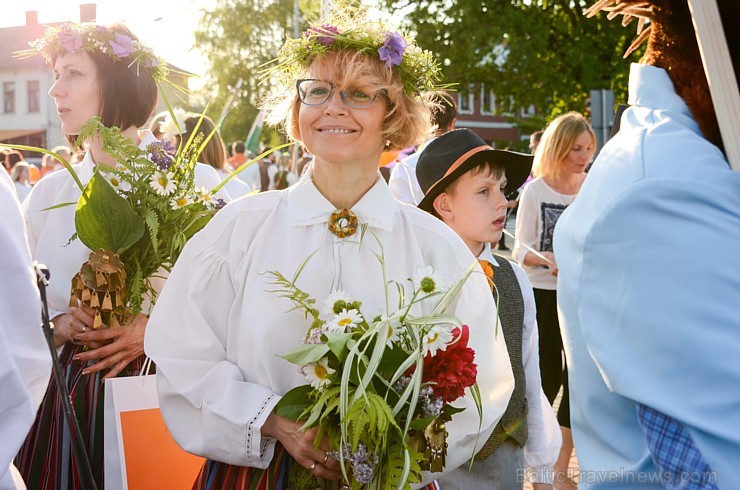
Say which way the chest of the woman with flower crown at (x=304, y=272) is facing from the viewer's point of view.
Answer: toward the camera

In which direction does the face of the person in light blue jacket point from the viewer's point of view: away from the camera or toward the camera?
away from the camera

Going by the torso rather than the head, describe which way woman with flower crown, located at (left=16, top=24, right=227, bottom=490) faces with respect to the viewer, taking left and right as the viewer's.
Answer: facing the viewer and to the left of the viewer

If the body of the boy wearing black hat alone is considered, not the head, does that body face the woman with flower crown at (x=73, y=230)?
no

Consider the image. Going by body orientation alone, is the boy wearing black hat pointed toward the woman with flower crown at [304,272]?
no

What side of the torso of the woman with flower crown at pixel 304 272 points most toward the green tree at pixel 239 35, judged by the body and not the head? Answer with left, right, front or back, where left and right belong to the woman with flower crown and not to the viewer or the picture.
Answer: back

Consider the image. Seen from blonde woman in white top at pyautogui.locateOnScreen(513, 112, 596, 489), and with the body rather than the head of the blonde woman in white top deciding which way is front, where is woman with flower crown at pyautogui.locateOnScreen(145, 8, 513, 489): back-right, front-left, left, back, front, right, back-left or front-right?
front-right

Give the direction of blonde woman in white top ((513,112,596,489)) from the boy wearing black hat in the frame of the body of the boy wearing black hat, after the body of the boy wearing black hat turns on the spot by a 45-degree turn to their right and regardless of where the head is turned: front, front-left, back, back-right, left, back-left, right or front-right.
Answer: back

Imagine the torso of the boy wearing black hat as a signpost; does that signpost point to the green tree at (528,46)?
no

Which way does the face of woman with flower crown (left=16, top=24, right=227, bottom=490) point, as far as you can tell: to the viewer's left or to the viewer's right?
to the viewer's left

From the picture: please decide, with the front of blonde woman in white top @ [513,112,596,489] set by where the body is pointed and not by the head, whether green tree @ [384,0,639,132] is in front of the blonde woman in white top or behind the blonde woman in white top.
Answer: behind

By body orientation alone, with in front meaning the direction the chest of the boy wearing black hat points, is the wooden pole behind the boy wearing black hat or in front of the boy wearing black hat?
in front

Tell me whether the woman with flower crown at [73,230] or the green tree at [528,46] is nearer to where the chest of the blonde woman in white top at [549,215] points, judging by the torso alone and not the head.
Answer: the woman with flower crown

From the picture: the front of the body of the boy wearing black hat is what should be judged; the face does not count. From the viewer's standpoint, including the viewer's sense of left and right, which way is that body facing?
facing the viewer and to the right of the viewer

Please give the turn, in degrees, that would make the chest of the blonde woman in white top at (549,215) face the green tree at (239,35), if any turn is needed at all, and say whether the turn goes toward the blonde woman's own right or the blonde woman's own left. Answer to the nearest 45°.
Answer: approximately 135° to the blonde woman's own left
